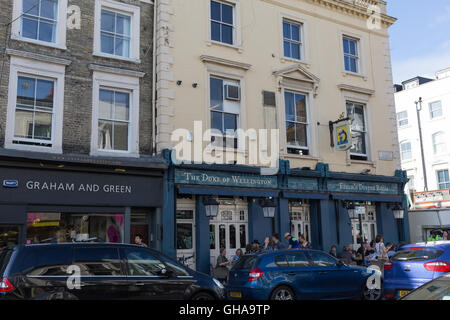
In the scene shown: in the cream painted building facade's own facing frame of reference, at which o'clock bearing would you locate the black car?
The black car is roughly at 2 o'clock from the cream painted building facade.

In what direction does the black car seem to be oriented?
to the viewer's right

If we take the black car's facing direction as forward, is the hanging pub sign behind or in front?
in front

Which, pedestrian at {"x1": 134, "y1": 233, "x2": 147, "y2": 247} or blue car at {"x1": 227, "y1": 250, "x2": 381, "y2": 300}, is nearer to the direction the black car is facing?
the blue car

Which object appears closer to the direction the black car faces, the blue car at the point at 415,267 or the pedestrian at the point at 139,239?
the blue car

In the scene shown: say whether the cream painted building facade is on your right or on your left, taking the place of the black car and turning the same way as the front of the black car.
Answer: on your left

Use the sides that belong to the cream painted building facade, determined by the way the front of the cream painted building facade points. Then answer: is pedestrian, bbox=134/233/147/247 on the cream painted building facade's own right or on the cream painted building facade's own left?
on the cream painted building facade's own right

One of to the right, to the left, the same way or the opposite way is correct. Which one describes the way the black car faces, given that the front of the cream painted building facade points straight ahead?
to the left

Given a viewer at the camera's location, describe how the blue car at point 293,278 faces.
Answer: facing away from the viewer and to the right of the viewer

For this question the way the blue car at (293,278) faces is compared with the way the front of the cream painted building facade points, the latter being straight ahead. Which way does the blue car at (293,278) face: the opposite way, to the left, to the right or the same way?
to the left
